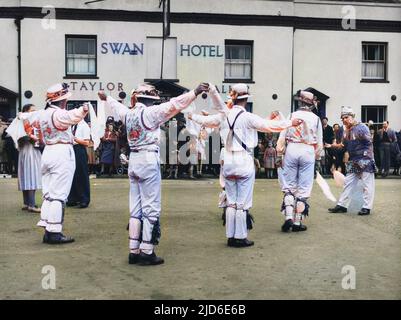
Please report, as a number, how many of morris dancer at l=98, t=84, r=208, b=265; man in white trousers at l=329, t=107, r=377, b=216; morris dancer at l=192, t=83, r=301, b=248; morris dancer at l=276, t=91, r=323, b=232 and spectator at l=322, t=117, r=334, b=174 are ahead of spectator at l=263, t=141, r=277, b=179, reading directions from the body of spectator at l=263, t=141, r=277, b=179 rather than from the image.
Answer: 4

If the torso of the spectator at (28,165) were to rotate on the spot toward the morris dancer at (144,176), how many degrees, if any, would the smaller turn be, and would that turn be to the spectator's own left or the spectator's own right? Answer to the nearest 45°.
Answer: approximately 45° to the spectator's own right

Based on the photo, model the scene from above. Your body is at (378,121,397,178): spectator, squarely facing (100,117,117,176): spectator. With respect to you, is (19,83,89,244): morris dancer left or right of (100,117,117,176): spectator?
left
